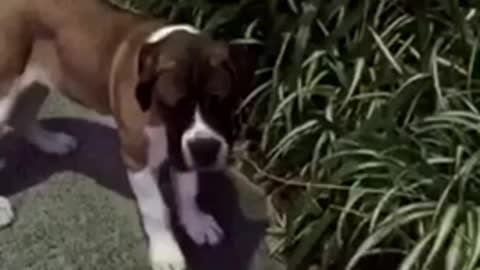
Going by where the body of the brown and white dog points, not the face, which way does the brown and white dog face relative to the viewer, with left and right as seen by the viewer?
facing the viewer and to the right of the viewer
